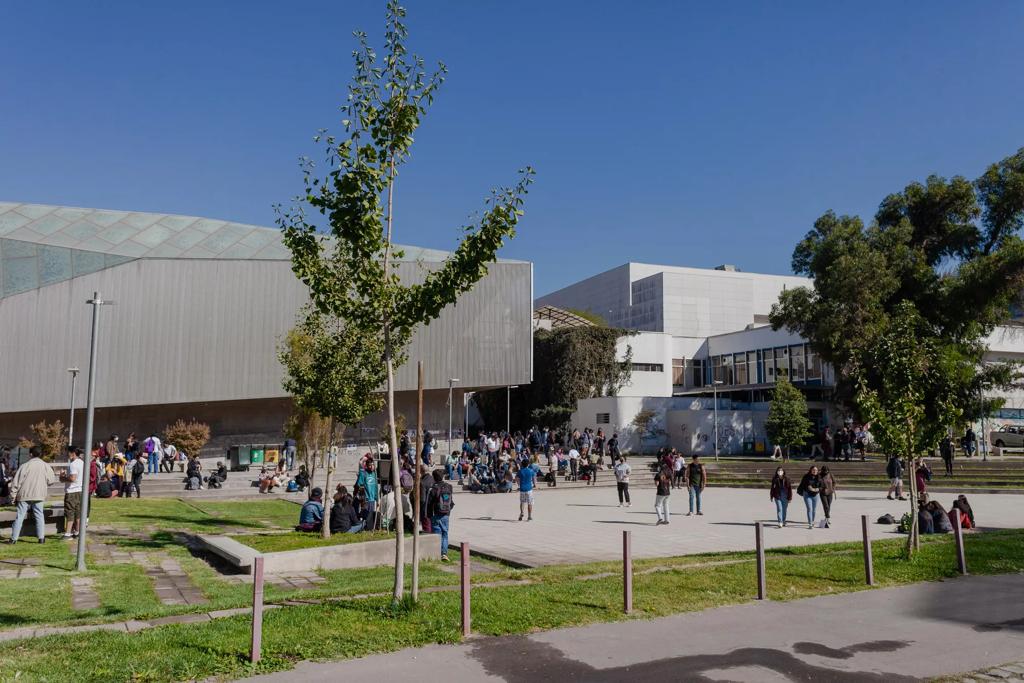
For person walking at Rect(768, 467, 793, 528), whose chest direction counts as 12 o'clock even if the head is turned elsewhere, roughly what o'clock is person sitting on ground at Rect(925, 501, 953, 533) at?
The person sitting on ground is roughly at 10 o'clock from the person walking.
